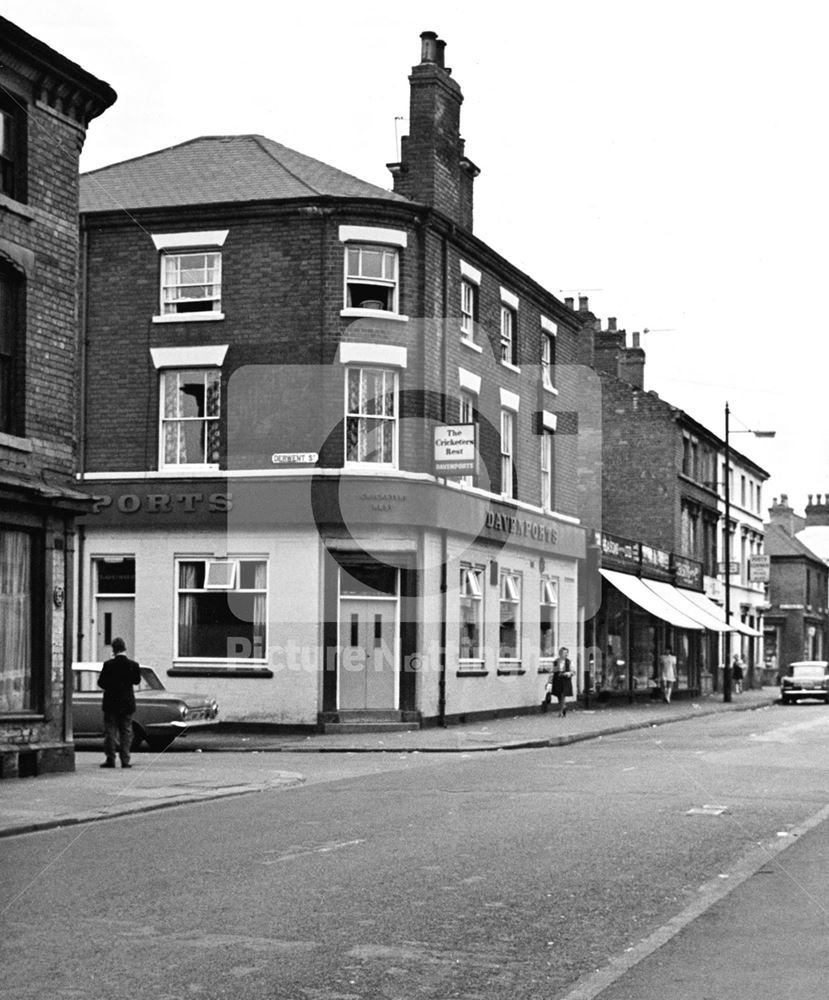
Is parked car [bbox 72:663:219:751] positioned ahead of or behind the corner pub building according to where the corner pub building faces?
ahead

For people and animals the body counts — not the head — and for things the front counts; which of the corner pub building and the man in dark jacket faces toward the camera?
the corner pub building

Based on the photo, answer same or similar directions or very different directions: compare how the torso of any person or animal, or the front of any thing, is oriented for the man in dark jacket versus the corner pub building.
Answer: very different directions

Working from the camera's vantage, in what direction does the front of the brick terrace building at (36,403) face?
facing the viewer and to the right of the viewer

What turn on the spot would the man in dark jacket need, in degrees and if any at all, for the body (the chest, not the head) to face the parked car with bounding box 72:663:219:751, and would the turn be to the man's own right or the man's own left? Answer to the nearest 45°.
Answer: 0° — they already face it

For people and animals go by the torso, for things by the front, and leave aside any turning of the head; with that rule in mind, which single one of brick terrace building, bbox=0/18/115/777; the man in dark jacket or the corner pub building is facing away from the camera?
the man in dark jacket

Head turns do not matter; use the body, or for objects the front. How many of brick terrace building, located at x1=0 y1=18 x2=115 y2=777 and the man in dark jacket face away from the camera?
1

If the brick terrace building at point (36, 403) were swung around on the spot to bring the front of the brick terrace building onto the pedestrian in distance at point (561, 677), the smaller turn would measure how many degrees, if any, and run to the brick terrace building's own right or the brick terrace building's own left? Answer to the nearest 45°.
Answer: approximately 90° to the brick terrace building's own left

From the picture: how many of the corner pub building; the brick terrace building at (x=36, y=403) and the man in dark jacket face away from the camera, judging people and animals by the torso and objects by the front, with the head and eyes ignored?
1

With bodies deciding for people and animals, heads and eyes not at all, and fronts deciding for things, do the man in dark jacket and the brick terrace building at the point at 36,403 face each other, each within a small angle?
no

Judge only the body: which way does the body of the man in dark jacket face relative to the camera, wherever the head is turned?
away from the camera

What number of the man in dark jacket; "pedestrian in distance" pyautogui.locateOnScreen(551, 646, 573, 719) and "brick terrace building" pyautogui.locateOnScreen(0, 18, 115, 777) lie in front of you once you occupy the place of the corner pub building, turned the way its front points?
2

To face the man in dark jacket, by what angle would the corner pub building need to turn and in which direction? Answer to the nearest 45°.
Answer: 0° — it already faces them

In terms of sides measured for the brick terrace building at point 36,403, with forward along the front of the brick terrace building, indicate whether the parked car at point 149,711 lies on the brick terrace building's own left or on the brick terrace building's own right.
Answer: on the brick terrace building's own left

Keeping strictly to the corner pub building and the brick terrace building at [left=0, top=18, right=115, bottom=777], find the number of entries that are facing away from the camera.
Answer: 0

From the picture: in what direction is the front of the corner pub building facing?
toward the camera
